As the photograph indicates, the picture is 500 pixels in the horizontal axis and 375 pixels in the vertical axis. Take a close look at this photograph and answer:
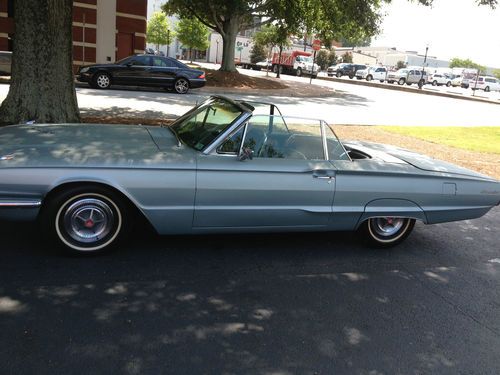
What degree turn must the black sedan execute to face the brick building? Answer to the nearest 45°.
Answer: approximately 90° to its right

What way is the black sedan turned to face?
to the viewer's left

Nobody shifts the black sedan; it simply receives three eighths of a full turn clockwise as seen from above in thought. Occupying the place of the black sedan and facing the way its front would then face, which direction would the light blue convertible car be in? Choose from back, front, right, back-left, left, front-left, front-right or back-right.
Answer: back-right

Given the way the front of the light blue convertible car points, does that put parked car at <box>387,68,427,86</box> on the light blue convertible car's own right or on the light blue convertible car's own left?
on the light blue convertible car's own right

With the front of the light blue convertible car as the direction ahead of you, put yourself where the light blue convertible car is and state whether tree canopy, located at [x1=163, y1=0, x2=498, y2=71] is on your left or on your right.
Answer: on your right

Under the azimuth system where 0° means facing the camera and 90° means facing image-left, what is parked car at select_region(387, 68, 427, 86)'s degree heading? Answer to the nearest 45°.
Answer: approximately 45°

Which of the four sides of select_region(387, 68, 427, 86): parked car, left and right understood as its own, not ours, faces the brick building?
front

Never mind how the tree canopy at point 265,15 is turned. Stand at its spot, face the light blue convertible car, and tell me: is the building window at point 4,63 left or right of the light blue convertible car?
right

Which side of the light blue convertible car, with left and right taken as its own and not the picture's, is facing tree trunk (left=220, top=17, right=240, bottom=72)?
right

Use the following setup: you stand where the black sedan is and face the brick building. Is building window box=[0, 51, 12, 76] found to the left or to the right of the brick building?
left

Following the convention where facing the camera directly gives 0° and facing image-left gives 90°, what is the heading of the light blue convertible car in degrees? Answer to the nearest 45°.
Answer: approximately 90°

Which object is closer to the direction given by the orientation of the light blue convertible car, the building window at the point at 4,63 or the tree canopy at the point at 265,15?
the building window

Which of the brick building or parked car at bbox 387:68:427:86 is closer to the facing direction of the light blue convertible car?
the brick building

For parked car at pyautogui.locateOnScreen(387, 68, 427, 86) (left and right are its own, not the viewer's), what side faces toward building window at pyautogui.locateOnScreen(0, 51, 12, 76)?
front
